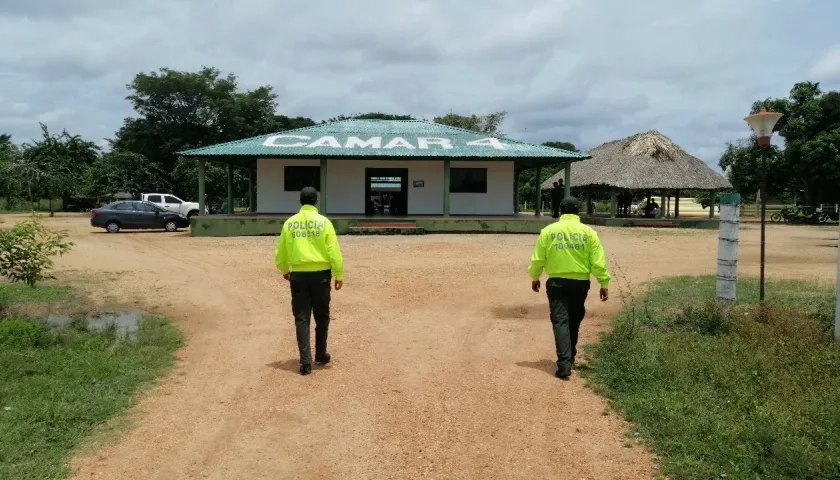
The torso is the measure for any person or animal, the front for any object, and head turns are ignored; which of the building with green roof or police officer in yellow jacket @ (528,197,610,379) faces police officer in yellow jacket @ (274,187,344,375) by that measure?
the building with green roof

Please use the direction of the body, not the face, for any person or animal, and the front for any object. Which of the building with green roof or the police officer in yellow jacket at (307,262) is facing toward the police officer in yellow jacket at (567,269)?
the building with green roof

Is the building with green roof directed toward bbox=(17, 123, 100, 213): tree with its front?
no

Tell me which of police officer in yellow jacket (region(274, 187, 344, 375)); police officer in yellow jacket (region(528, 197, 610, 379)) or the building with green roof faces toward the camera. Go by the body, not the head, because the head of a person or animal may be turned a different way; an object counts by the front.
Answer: the building with green roof

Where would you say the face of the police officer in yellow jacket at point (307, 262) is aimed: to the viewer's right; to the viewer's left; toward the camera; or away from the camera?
away from the camera

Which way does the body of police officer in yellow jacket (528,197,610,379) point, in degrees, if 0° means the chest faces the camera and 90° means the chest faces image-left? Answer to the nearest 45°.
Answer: approximately 180°

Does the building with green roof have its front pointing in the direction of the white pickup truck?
no

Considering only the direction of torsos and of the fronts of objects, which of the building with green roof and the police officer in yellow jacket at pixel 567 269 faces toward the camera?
the building with green roof

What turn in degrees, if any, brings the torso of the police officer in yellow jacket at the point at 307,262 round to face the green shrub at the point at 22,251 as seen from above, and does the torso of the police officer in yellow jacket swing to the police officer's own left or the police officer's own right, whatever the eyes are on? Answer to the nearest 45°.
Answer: approximately 45° to the police officer's own left

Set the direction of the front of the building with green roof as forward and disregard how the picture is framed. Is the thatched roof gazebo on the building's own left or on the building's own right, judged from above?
on the building's own left

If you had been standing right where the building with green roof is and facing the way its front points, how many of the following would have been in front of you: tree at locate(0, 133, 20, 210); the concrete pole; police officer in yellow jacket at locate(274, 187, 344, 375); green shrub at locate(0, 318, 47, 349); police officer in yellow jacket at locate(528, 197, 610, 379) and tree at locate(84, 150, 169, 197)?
4

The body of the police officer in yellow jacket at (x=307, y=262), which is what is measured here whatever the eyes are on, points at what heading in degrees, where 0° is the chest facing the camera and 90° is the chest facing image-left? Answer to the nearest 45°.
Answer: approximately 180°

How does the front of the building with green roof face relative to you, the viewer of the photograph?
facing the viewer

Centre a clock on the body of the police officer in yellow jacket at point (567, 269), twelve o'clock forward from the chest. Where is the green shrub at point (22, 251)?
The green shrub is roughly at 9 o'clock from the police officer in yellow jacket.

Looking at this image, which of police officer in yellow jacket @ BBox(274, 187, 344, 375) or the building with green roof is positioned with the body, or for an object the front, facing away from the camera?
the police officer in yellow jacket

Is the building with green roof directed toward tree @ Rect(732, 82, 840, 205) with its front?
no

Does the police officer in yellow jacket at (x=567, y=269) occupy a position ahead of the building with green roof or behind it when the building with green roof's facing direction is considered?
ahead

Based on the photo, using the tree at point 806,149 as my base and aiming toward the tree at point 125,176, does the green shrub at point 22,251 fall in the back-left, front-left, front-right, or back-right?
front-left

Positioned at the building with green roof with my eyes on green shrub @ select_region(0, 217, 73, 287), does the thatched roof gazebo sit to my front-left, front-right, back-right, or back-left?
back-left

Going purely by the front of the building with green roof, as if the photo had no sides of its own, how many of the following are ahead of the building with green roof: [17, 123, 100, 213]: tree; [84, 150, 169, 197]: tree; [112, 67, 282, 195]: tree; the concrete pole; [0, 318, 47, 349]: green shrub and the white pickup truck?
2

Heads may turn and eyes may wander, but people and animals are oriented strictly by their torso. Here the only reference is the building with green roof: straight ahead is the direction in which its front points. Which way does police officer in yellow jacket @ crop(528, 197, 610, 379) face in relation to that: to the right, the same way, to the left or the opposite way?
the opposite way
